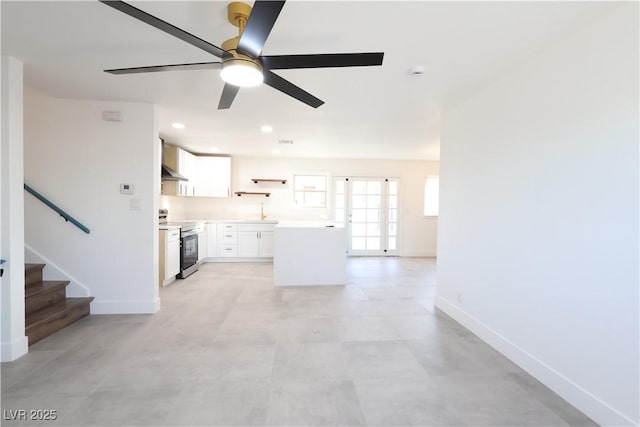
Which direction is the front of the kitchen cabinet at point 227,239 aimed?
toward the camera

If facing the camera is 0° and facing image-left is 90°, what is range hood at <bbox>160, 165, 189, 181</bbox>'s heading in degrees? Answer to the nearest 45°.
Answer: approximately 315°

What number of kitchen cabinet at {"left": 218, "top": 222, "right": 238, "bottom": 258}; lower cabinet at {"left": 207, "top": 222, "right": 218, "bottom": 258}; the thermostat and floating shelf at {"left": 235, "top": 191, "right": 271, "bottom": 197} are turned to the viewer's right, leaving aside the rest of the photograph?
0

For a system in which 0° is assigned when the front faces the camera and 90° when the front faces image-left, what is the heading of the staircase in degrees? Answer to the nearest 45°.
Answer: approximately 315°

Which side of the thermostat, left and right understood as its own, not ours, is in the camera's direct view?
front

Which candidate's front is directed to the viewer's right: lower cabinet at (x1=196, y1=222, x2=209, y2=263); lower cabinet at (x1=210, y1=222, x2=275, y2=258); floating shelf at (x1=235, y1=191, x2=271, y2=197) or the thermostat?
lower cabinet at (x1=196, y1=222, x2=209, y2=263)

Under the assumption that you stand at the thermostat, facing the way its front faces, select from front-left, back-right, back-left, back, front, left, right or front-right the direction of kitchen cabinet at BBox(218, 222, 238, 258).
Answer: back-left

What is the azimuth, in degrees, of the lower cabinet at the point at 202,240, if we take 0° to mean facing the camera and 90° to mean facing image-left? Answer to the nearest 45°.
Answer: approximately 270°

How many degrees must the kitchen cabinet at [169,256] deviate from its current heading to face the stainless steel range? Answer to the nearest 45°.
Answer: approximately 90° to its left

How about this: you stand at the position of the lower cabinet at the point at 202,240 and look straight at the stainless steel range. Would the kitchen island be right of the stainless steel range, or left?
left

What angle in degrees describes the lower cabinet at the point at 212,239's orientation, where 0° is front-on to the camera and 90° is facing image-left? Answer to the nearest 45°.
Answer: approximately 0°

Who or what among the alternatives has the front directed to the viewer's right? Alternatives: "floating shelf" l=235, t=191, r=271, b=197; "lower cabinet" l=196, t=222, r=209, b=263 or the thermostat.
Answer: the lower cabinet

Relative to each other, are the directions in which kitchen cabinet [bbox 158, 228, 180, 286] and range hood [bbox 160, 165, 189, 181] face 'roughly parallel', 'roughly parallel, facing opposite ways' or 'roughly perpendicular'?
roughly parallel

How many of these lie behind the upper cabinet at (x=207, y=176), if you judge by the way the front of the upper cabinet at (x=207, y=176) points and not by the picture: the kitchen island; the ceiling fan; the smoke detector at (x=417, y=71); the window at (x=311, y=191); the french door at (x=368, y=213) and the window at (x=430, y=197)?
0

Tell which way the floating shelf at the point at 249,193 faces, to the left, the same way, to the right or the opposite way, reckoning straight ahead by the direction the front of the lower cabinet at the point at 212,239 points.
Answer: the same way

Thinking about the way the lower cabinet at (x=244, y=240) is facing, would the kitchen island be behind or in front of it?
in front

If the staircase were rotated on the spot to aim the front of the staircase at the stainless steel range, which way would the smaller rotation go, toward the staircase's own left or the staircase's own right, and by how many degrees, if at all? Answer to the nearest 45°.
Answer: approximately 90° to the staircase's own left

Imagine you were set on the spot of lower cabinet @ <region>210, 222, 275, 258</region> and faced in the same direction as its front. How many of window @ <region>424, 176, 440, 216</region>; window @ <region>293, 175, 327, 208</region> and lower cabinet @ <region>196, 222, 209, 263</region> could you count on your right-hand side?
1

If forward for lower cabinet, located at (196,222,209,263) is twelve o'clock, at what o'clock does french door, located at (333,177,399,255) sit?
The french door is roughly at 12 o'clock from the lower cabinet.
